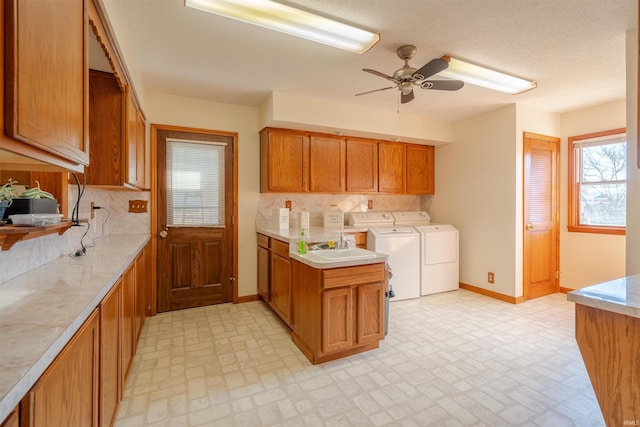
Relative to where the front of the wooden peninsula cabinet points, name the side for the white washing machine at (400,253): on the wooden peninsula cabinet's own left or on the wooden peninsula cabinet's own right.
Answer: on the wooden peninsula cabinet's own left

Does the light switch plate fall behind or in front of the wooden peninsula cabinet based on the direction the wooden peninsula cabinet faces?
behind

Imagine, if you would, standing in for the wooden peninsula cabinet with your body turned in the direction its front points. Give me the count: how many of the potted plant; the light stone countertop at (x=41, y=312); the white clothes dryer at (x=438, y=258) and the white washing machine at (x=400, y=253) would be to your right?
2

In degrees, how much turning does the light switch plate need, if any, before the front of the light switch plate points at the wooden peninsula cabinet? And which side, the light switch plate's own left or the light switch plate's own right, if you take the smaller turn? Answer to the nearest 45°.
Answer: approximately 45° to the light switch plate's own left

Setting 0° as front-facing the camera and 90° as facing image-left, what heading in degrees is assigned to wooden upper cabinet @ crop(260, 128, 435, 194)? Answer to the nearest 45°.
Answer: approximately 315°

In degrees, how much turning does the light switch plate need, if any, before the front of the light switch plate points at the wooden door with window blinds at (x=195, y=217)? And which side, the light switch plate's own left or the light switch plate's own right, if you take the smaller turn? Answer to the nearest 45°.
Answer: approximately 90° to the light switch plate's own left

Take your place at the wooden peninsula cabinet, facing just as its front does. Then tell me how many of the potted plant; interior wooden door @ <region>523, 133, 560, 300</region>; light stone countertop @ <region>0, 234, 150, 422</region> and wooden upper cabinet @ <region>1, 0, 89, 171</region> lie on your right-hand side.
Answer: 3
